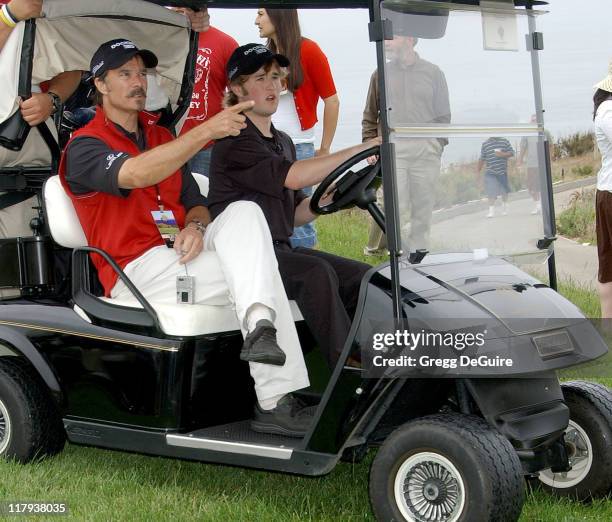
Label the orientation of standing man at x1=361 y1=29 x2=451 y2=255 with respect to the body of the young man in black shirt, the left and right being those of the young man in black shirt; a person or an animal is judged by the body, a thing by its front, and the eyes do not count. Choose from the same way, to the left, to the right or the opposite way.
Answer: to the right

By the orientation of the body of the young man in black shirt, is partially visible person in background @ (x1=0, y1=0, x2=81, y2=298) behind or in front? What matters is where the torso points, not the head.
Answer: behind

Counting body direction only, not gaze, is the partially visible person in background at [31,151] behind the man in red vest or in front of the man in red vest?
behind

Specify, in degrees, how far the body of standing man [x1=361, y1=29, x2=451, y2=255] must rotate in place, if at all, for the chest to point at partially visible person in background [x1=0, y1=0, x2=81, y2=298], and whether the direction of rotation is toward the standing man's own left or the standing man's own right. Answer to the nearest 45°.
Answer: approximately 90° to the standing man's own right

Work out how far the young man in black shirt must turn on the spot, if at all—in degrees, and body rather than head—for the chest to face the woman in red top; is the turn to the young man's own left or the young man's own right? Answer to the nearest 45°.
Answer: approximately 135° to the young man's own left

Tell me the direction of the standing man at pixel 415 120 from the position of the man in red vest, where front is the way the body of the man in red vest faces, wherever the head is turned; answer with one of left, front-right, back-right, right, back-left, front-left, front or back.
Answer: left

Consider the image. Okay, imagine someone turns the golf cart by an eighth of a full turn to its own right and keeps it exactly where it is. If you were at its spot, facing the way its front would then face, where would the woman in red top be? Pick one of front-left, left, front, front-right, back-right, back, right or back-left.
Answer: back

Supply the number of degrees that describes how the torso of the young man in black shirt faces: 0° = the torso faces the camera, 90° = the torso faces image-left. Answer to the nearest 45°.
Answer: approximately 315°

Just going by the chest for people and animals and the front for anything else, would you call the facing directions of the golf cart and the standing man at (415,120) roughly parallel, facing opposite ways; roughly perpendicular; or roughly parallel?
roughly perpendicular

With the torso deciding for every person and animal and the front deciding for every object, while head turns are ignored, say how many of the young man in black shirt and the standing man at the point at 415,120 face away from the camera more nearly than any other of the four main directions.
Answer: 0

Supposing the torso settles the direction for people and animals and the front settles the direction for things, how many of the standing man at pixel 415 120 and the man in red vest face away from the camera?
0

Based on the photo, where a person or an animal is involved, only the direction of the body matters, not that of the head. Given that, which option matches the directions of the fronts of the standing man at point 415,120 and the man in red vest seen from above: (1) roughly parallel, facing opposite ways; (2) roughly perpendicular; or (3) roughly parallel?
roughly perpendicular

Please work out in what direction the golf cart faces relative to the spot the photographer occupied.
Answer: facing the viewer and to the right of the viewer

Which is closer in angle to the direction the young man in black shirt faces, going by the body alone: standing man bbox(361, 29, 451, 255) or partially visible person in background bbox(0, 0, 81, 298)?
the standing man
